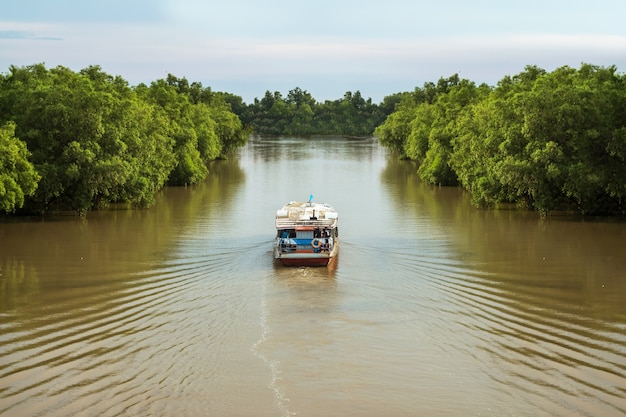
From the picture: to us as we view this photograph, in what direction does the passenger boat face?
facing away from the viewer

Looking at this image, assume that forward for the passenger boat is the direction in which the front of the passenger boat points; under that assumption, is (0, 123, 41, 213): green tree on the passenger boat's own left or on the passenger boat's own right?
on the passenger boat's own left
